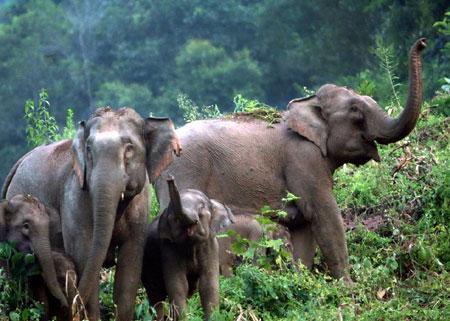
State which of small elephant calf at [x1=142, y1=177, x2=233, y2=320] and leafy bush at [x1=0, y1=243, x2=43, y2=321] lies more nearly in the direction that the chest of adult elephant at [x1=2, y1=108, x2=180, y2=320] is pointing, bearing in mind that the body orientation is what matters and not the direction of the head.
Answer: the small elephant calf

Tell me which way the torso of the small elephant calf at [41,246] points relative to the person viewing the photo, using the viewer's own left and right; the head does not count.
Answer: facing the viewer and to the right of the viewer

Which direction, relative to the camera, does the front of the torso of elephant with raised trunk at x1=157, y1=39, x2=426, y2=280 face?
to the viewer's right

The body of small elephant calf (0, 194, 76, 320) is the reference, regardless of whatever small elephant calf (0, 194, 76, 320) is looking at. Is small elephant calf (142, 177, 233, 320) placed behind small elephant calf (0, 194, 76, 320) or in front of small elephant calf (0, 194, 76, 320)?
in front

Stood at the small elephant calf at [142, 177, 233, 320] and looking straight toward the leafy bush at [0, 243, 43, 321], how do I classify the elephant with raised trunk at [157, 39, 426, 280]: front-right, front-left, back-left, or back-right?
back-right

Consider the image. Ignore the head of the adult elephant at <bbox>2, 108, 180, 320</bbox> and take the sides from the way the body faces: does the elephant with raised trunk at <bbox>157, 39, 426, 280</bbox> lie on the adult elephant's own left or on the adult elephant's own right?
on the adult elephant's own left

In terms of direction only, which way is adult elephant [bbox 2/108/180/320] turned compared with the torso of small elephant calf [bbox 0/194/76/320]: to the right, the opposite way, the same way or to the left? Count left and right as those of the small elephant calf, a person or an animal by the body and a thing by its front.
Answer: the same way
